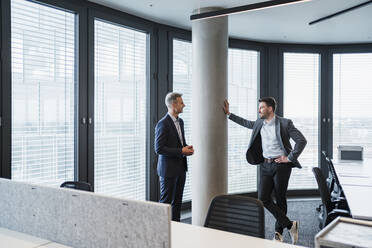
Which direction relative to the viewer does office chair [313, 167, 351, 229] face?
to the viewer's right

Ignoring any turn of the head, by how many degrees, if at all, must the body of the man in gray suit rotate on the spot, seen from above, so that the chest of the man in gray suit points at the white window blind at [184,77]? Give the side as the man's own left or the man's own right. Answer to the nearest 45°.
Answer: approximately 90° to the man's own right

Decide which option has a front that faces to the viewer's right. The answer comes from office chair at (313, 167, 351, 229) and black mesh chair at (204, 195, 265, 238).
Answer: the office chair

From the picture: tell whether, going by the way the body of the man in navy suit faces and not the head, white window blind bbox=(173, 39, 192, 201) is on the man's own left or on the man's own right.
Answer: on the man's own left

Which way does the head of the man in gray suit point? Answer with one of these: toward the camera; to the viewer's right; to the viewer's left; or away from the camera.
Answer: to the viewer's left

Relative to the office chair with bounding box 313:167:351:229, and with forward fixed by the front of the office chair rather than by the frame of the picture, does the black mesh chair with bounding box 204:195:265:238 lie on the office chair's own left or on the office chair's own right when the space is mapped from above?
on the office chair's own right

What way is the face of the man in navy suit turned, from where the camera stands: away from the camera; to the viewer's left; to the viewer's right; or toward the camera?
to the viewer's right

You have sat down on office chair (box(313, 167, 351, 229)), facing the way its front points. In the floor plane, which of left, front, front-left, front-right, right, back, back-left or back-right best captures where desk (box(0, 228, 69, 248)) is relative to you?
back-right

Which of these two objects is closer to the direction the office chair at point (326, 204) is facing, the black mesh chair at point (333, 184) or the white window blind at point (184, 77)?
the black mesh chair

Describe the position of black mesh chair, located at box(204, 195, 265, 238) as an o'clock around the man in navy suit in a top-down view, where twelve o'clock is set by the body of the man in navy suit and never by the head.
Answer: The black mesh chair is roughly at 1 o'clock from the man in navy suit.
